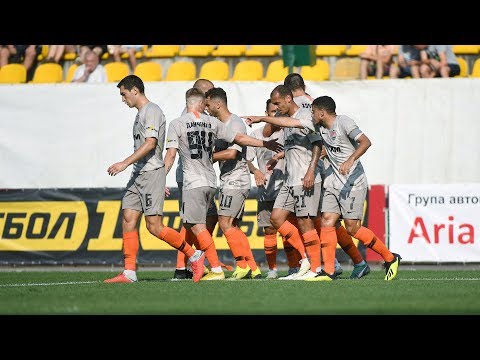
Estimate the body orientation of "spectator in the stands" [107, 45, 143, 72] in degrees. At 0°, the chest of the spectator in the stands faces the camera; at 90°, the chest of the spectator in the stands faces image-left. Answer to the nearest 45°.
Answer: approximately 0°

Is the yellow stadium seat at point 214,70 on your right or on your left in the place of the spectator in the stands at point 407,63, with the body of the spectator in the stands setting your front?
on your right

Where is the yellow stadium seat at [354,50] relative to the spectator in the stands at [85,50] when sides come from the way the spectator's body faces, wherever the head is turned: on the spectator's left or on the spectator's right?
on the spectator's left

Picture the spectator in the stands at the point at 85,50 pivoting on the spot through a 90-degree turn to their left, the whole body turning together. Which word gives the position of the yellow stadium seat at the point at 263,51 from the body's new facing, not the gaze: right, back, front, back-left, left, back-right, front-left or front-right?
front

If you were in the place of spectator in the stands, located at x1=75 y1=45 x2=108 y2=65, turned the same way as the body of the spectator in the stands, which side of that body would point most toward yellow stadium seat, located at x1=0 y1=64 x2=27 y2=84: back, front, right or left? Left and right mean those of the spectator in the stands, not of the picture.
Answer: right

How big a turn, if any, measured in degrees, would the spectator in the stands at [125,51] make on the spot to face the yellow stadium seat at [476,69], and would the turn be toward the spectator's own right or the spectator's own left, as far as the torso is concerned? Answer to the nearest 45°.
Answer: approximately 90° to the spectator's own left
